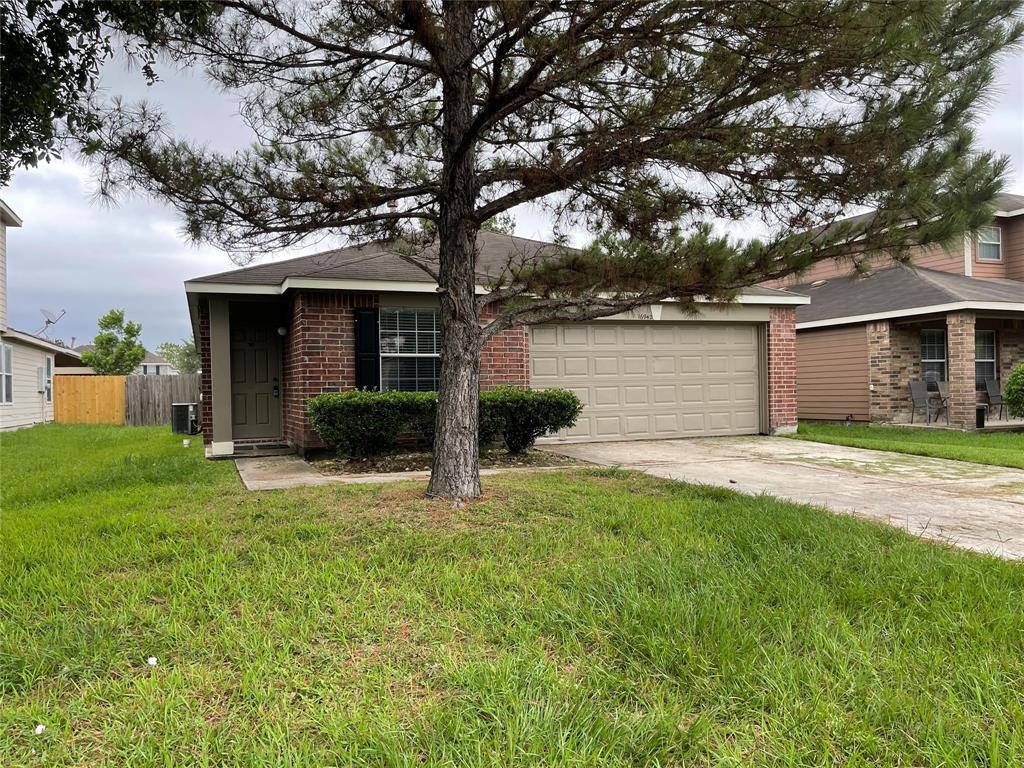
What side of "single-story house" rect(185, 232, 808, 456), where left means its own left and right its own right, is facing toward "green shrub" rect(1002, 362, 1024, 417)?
left

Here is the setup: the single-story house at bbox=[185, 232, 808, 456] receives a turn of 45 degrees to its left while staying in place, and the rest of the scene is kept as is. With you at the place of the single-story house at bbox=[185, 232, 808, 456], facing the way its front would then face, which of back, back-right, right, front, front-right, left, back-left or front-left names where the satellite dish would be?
back

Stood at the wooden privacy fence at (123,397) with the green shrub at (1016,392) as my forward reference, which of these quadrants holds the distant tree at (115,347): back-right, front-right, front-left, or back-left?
back-left

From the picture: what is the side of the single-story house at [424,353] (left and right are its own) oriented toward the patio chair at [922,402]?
left

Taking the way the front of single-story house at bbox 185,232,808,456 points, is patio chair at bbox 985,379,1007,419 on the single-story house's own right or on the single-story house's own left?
on the single-story house's own left

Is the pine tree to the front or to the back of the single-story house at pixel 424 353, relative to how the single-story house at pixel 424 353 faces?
to the front

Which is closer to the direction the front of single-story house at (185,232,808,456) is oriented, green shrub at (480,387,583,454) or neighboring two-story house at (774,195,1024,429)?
the green shrub

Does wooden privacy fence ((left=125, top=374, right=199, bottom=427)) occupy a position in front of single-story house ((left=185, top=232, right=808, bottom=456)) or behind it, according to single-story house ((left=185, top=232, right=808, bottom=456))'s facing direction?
behind

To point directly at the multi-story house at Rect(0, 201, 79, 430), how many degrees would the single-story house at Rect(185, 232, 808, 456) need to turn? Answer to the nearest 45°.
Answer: approximately 135° to its right

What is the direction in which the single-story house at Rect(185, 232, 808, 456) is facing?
toward the camera

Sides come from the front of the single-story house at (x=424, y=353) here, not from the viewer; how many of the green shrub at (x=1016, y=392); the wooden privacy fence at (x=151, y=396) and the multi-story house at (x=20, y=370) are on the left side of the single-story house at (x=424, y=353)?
1
